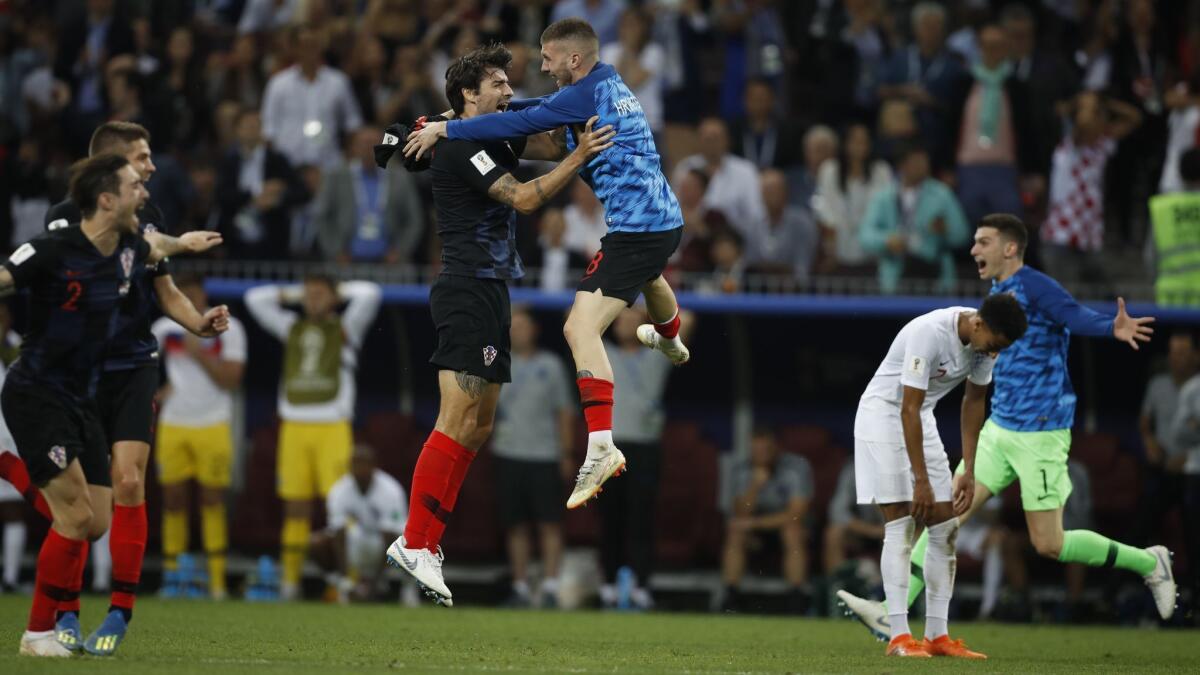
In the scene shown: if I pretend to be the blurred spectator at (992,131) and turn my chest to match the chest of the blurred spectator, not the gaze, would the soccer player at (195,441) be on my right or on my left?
on my right

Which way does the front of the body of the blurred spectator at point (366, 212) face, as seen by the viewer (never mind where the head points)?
toward the camera

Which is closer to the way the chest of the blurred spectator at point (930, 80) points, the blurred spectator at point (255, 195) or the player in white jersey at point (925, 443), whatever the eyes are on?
the player in white jersey

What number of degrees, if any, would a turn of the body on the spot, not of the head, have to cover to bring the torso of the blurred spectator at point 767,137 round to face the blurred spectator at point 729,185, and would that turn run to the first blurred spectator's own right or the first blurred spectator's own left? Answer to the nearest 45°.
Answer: approximately 45° to the first blurred spectator's own right

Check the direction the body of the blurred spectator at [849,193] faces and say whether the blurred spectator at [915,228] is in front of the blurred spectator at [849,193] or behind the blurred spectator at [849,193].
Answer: in front

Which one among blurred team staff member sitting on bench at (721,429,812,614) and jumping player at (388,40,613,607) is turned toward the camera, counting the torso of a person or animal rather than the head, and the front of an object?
the blurred team staff member sitting on bench

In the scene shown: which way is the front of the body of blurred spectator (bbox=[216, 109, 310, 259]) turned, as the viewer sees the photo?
toward the camera

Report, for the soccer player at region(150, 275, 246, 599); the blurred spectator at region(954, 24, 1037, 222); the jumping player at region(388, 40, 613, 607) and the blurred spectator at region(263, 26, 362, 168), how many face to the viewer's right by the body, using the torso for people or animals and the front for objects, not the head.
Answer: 1

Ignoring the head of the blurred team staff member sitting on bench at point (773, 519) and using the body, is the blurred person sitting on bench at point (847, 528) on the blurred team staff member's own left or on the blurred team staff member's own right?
on the blurred team staff member's own left

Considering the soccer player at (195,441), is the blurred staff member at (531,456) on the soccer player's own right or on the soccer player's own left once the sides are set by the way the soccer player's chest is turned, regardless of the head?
on the soccer player's own left

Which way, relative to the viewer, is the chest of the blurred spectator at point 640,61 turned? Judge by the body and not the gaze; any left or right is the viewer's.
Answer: facing the viewer

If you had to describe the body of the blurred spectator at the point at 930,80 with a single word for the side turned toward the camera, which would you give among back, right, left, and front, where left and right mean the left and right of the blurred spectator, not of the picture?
front

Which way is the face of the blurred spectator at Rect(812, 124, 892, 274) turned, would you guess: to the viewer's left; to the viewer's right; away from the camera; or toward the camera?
toward the camera

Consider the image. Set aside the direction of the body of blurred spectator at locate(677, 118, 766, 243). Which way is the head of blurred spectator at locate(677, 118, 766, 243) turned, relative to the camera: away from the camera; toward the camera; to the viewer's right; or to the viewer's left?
toward the camera
